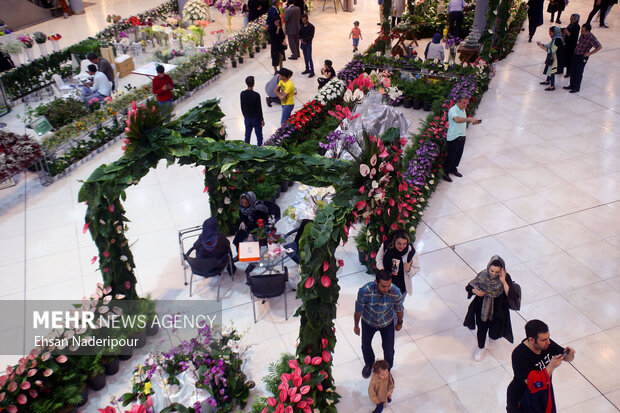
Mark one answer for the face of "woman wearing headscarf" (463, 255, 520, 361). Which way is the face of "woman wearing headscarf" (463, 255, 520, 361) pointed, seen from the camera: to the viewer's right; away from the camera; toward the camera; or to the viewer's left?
toward the camera

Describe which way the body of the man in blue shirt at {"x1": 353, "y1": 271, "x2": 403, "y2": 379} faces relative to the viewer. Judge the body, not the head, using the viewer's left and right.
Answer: facing the viewer

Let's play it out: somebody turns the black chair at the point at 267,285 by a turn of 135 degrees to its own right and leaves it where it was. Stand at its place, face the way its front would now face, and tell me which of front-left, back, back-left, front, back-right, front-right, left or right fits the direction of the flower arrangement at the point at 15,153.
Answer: back

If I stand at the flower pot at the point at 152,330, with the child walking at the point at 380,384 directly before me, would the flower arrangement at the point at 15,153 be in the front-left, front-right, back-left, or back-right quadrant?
back-left

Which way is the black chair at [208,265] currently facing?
away from the camera

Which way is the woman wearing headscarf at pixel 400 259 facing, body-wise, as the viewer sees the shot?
toward the camera

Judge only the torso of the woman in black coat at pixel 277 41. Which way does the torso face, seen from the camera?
toward the camera

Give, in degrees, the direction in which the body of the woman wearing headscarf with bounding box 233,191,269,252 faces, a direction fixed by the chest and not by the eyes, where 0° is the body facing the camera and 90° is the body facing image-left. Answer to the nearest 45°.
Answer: approximately 45°

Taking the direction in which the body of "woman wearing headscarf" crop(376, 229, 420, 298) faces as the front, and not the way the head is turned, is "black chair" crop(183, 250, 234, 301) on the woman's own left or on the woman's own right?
on the woman's own right

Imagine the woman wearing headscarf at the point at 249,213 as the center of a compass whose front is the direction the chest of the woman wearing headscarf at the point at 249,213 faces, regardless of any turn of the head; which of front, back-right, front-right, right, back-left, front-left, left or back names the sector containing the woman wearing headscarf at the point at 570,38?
back

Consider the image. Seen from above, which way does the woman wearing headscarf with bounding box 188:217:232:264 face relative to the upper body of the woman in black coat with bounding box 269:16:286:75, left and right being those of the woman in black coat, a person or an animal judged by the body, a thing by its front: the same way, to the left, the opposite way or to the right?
the opposite way

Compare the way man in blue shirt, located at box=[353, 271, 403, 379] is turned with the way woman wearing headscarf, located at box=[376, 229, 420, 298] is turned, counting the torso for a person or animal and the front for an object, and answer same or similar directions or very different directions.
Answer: same or similar directions

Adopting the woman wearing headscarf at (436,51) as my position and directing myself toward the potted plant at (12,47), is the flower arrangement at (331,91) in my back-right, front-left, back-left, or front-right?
front-left

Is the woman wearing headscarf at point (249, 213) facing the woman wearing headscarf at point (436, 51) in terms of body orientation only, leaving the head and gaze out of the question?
no

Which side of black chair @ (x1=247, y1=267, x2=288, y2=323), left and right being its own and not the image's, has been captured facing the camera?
back

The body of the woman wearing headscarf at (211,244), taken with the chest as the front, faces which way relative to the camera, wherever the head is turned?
away from the camera

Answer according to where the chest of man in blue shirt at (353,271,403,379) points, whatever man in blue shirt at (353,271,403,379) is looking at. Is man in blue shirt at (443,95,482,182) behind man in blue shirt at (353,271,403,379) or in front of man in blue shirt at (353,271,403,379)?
behind

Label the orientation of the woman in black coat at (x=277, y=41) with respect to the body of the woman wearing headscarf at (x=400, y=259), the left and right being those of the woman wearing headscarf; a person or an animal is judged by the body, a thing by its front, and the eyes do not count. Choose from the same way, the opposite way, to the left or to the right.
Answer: the same way
